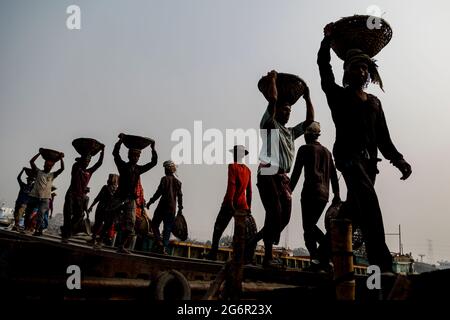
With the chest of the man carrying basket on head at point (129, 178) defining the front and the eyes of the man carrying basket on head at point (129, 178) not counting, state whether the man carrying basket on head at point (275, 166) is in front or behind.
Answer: in front

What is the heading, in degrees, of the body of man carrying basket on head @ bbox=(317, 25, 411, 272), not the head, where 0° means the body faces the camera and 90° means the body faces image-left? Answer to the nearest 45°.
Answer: approximately 315°

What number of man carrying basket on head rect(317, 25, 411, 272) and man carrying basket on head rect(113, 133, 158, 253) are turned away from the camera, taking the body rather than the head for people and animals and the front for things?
0

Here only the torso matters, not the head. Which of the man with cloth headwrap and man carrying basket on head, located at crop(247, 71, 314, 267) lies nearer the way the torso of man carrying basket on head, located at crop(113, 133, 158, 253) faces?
the man carrying basket on head
